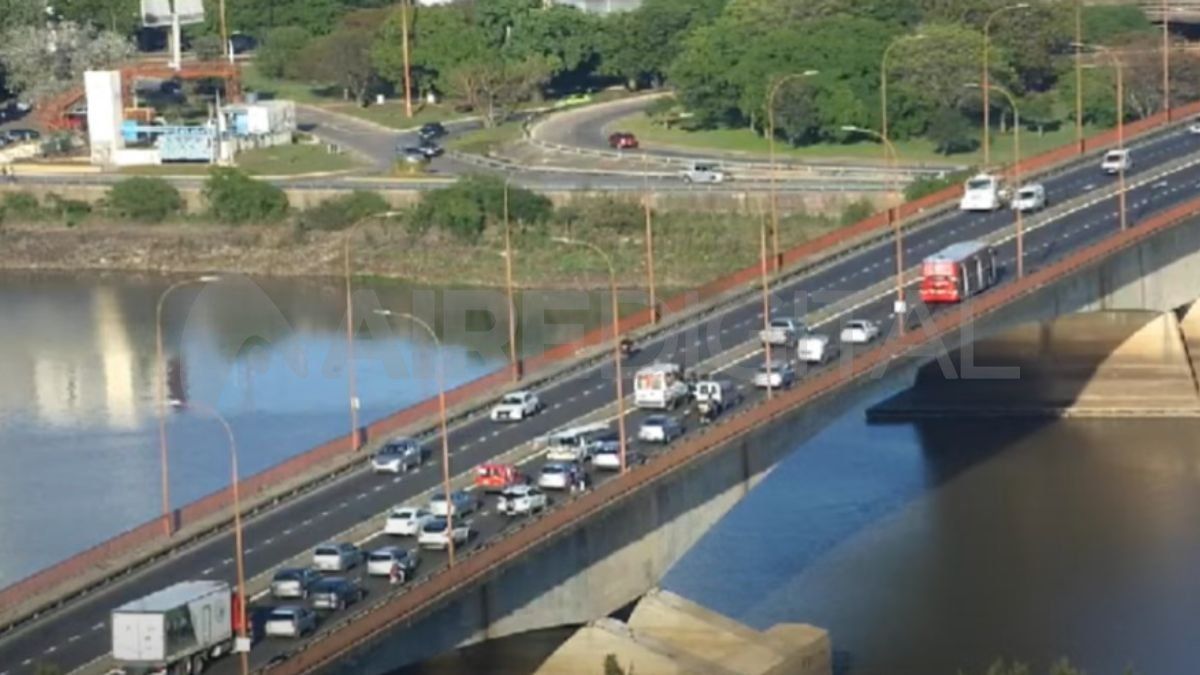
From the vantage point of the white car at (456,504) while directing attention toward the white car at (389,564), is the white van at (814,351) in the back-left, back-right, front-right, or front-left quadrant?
back-left

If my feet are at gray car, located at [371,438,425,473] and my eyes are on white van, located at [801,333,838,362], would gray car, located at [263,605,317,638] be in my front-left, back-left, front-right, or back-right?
back-right

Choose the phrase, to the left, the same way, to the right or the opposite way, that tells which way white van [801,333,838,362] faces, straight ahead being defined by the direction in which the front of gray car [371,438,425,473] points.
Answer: the opposite way

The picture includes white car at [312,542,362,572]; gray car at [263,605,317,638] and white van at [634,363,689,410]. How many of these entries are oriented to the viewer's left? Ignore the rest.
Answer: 0

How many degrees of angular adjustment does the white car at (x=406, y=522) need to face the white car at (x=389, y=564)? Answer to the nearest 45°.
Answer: approximately 135° to its right

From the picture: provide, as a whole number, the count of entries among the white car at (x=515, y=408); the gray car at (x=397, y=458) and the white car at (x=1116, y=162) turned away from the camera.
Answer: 0

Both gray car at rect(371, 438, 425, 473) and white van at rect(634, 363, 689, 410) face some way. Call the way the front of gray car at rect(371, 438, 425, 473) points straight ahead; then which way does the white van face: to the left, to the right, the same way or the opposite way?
the opposite way

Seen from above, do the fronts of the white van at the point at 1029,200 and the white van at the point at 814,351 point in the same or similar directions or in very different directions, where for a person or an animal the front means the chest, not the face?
very different directions

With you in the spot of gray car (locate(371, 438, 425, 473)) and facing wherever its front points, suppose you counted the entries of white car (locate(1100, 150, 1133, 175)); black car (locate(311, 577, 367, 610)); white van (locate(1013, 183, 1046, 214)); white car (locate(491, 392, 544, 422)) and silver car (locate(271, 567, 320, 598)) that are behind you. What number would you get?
3

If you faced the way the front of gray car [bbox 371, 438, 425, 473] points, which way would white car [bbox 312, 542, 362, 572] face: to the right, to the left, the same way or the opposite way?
the opposite way

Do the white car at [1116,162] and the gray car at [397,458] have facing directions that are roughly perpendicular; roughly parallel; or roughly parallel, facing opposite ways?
roughly parallel

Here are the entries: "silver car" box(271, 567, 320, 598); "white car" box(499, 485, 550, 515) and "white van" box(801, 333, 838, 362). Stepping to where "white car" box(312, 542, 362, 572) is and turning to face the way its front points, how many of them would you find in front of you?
2

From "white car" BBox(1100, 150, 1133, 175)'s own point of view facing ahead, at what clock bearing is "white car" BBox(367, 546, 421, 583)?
"white car" BBox(367, 546, 421, 583) is roughly at 11 o'clock from "white car" BBox(1100, 150, 1133, 175).

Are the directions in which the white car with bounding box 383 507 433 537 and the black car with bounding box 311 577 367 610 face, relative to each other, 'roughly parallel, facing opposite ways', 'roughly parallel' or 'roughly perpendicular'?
roughly parallel

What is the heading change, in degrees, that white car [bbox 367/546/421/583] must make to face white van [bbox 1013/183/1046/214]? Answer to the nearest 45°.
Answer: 0° — it already faces it

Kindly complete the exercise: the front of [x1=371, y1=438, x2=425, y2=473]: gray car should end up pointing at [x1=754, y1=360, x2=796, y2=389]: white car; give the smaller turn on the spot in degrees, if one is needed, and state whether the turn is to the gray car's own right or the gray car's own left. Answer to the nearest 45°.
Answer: approximately 180°

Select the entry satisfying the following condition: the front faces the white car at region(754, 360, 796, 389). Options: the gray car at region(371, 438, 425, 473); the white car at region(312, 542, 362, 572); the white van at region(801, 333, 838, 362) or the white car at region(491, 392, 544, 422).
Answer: the white car at region(312, 542, 362, 572)

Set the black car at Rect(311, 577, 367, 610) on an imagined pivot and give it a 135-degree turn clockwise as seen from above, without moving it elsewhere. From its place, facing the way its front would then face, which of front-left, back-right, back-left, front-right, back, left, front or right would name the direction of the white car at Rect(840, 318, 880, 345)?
back-left

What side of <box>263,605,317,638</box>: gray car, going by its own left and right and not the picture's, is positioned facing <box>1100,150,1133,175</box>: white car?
front

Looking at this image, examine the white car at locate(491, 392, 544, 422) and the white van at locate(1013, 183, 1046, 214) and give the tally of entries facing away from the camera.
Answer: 0

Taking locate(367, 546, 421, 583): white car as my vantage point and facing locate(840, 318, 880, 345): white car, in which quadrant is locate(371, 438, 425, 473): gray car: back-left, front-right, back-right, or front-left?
front-left

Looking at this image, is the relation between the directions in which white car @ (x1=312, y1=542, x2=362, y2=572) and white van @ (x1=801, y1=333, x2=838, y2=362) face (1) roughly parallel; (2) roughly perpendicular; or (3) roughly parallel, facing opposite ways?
roughly parallel
